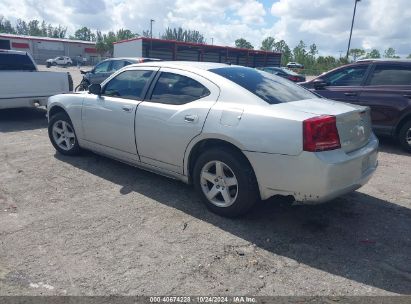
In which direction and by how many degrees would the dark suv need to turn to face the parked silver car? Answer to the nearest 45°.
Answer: approximately 90° to its left

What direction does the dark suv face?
to the viewer's left

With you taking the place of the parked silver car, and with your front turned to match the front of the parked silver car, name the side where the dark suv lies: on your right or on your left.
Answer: on your right

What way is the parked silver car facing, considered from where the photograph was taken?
facing away from the viewer and to the left of the viewer
